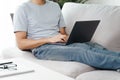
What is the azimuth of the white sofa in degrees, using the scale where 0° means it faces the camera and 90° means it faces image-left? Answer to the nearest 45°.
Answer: approximately 45°

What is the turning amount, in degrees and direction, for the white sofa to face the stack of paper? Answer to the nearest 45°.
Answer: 0° — it already faces it

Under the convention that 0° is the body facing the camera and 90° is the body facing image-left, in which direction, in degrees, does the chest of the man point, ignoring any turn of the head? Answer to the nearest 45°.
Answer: approximately 315°
